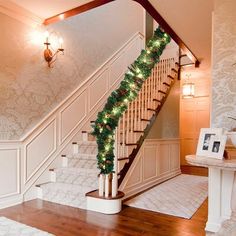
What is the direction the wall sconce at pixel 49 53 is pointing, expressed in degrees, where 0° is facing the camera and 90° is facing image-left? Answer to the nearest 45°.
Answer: approximately 315°

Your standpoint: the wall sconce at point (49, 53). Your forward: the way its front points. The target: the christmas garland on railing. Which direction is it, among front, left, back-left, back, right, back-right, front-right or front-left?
front

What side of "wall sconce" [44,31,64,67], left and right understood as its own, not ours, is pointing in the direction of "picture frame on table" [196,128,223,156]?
front

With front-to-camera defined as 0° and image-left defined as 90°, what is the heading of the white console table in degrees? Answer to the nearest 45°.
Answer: approximately 45°

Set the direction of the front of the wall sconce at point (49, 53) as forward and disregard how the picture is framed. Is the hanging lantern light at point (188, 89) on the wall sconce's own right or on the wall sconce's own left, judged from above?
on the wall sconce's own left

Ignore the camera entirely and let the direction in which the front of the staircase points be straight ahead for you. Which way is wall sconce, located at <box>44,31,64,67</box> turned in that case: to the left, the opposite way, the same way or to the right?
to the left

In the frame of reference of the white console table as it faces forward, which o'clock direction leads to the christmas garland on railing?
The christmas garland on railing is roughly at 2 o'clock from the white console table.

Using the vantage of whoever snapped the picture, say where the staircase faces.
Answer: facing the viewer and to the left of the viewer

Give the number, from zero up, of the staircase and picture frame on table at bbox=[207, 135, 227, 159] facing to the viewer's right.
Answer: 0

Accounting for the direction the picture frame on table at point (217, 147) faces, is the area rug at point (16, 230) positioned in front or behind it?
in front
